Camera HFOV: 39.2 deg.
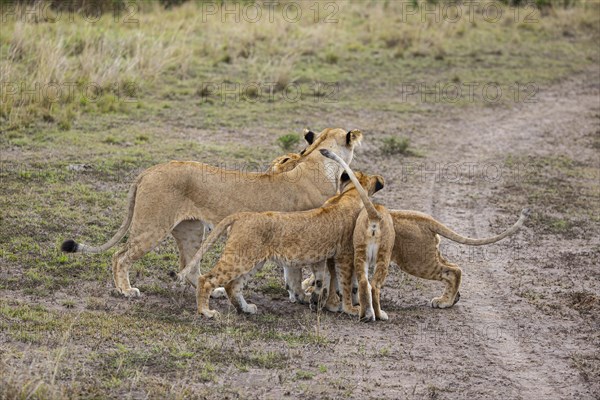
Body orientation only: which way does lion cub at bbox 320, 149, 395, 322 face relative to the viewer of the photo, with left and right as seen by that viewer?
facing away from the viewer

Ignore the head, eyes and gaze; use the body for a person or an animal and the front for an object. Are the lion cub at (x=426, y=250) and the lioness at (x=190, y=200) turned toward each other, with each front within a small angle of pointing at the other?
yes

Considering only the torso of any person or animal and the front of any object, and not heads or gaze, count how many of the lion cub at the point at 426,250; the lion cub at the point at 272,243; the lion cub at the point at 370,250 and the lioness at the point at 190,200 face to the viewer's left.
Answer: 1

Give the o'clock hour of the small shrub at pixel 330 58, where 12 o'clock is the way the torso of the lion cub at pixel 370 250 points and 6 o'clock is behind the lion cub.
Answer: The small shrub is roughly at 12 o'clock from the lion cub.

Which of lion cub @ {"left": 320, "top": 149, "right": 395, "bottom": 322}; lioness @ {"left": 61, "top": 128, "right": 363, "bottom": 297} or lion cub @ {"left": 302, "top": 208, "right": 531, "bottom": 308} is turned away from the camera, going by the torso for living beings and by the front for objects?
the lion cub @ {"left": 320, "top": 149, "right": 395, "bottom": 322}

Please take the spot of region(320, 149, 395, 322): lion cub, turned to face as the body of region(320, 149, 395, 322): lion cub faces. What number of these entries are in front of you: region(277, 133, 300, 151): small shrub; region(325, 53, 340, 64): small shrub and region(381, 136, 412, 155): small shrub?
3

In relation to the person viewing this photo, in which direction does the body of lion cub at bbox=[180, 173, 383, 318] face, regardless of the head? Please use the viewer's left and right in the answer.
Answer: facing to the right of the viewer

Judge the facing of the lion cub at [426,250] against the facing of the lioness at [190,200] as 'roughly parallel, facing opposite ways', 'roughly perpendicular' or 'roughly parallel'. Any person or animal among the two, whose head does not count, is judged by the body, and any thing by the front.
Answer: roughly parallel, facing opposite ways

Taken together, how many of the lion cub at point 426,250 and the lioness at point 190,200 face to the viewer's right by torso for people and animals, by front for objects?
1

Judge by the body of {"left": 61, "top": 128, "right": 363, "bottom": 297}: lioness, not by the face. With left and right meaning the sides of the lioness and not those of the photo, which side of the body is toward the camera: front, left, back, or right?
right

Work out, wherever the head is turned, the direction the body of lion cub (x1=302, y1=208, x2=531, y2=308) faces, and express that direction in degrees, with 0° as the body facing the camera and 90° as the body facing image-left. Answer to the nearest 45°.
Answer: approximately 90°

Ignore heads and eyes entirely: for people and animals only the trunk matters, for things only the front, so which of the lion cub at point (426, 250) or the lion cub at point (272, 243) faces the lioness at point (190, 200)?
the lion cub at point (426, 250)
